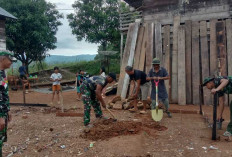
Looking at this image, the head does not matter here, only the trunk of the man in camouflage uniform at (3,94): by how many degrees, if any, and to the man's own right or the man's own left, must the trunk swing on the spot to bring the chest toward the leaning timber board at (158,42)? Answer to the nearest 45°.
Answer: approximately 45° to the man's own left

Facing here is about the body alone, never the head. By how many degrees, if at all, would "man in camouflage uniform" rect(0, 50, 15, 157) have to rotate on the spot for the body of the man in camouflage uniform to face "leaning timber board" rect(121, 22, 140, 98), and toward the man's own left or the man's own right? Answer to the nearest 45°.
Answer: approximately 45° to the man's own left

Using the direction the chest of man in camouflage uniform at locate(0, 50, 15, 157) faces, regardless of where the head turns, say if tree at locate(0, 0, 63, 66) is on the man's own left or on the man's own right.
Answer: on the man's own left

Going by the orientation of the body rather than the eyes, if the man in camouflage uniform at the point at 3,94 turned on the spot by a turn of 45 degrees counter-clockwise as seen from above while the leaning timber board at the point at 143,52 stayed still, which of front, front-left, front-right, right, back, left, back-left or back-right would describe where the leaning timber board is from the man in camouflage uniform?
front

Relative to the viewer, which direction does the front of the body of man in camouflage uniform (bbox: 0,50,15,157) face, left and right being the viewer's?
facing to the right of the viewer
